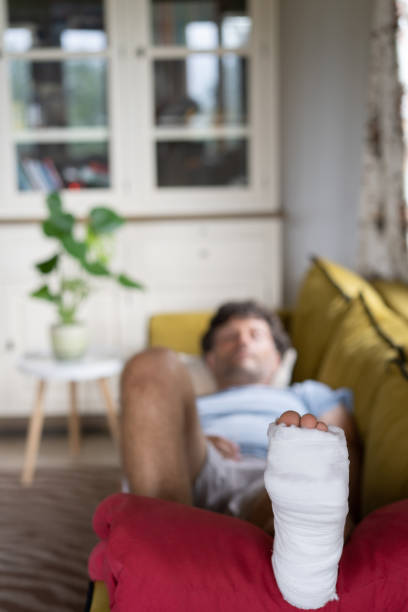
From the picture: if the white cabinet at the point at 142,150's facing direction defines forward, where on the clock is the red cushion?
The red cushion is roughly at 12 o'clock from the white cabinet.

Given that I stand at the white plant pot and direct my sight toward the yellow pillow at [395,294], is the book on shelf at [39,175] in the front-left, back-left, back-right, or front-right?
back-left

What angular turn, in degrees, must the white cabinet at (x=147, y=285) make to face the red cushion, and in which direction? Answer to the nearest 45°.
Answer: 0° — it already faces it

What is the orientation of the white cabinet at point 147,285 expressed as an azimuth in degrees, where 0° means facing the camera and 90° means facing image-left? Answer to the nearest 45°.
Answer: approximately 0°

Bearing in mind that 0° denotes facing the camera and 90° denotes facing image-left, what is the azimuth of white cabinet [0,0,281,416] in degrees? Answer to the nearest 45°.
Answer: approximately 0°

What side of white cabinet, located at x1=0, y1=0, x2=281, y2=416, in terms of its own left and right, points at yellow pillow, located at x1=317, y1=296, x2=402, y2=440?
front

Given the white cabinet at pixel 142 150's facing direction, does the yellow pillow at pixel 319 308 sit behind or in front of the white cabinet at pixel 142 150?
in front

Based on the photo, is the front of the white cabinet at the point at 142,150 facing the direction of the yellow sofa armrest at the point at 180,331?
yes
